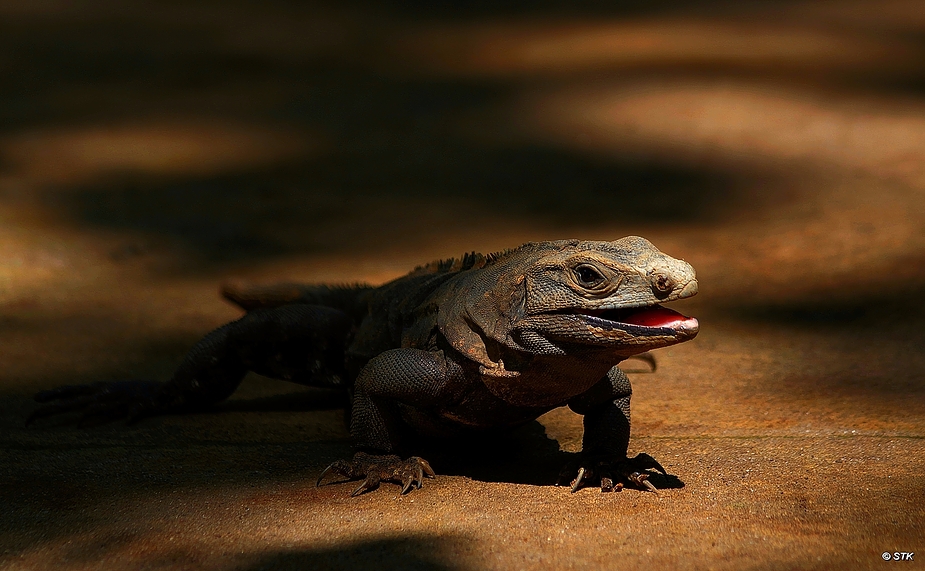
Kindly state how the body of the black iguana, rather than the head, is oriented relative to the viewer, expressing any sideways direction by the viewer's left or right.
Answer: facing the viewer and to the right of the viewer
